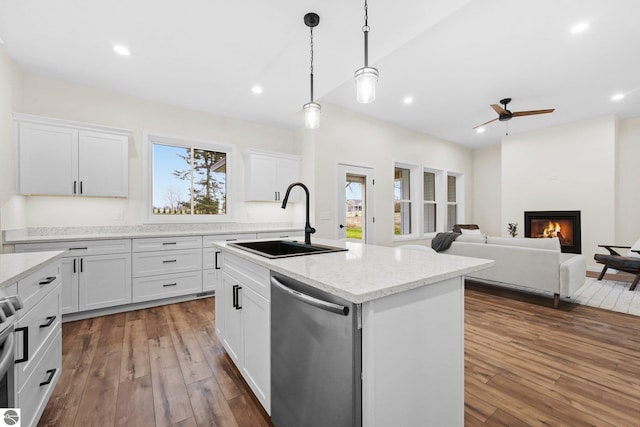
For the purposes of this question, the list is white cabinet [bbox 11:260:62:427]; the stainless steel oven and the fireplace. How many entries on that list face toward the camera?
1

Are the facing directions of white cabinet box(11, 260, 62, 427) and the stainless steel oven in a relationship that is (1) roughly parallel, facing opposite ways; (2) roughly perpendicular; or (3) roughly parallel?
roughly parallel

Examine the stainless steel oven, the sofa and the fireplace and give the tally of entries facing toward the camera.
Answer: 1

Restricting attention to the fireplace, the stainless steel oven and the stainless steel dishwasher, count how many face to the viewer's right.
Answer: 1

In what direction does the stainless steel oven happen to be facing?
to the viewer's right

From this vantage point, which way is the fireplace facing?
toward the camera

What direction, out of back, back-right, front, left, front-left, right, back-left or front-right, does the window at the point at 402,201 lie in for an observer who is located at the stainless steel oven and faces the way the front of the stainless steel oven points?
front

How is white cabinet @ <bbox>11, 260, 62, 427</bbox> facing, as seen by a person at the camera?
facing to the right of the viewer

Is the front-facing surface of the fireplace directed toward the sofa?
yes

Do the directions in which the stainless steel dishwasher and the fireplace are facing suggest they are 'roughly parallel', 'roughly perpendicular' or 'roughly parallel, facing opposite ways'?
roughly parallel

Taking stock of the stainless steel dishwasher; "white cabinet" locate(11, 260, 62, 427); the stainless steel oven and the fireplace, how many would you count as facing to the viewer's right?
2

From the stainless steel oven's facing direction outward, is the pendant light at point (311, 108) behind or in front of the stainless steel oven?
in front

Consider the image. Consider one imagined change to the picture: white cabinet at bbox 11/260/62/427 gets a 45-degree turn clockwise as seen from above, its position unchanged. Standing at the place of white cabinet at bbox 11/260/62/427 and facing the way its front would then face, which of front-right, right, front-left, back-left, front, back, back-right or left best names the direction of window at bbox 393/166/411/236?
front-left

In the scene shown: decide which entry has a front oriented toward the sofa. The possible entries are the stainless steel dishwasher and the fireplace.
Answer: the fireplace
